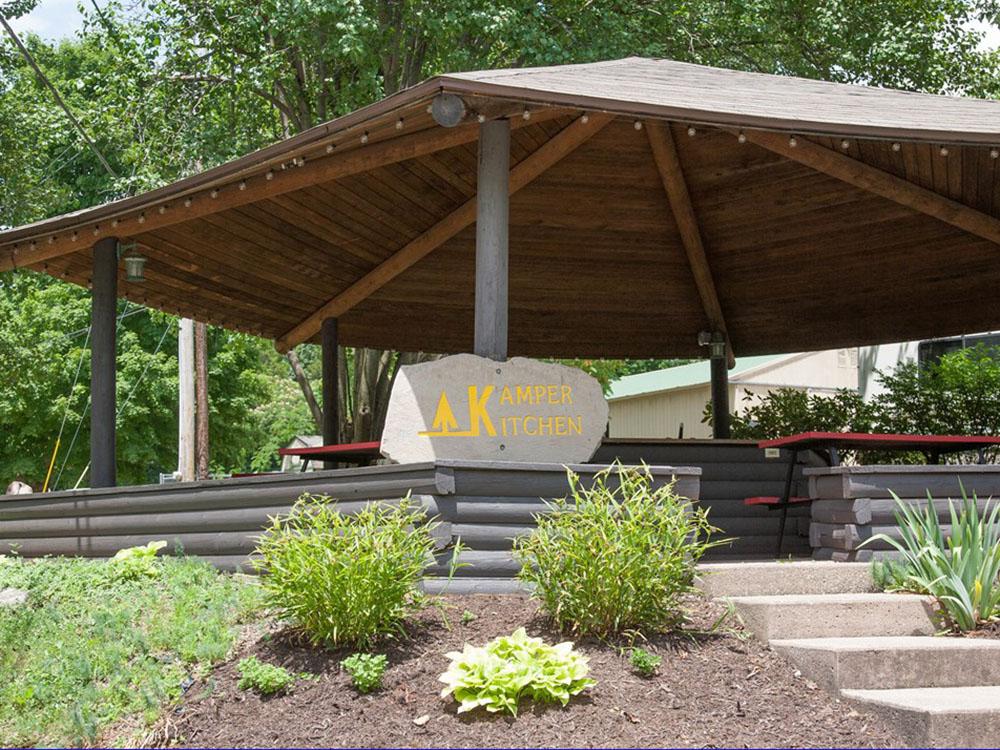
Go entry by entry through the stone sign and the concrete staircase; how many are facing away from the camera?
0

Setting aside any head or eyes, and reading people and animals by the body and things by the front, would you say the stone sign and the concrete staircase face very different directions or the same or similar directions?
same or similar directions

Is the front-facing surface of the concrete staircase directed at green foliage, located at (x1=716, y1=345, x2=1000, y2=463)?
no

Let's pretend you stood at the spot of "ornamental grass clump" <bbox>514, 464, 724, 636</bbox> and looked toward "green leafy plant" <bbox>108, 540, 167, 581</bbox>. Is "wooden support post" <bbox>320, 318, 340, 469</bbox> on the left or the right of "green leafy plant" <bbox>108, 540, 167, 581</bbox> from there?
right

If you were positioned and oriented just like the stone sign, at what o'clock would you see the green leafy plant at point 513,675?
The green leafy plant is roughly at 12 o'clock from the stone sign.

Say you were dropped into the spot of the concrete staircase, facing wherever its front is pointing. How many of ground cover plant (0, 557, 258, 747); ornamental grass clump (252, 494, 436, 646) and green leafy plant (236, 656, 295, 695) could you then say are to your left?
0

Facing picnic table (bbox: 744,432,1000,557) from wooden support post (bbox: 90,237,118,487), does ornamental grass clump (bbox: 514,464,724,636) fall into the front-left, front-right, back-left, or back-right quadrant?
front-right

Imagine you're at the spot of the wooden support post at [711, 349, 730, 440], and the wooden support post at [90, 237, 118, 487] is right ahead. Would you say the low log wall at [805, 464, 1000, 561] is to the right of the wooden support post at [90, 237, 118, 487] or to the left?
left

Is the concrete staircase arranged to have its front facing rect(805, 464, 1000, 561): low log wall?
no

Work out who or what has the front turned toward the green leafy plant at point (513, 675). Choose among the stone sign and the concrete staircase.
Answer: the stone sign

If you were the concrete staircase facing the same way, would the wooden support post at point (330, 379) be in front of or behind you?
behind

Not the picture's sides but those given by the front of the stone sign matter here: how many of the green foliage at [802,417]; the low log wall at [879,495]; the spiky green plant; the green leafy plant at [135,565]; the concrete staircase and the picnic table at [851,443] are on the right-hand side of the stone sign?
1

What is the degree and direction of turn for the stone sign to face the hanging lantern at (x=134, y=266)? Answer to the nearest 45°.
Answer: approximately 135° to its right

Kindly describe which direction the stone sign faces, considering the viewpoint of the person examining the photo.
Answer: facing the viewer

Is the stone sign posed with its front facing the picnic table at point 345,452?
no

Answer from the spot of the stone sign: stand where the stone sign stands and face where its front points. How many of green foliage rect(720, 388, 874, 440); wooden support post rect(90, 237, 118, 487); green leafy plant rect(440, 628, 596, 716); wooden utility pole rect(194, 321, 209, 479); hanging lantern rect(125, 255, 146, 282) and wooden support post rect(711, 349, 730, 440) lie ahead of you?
1

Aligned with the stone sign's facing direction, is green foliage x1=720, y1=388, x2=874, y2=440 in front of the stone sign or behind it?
behind

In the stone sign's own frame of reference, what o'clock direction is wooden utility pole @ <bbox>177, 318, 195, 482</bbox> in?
The wooden utility pole is roughly at 5 o'clock from the stone sign.

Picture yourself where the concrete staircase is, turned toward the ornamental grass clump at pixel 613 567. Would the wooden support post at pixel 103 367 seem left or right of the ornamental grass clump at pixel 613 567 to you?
right

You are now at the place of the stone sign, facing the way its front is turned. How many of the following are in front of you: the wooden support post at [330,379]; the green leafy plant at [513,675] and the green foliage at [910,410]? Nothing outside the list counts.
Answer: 1

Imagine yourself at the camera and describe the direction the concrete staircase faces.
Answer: facing the viewer and to the right of the viewer
